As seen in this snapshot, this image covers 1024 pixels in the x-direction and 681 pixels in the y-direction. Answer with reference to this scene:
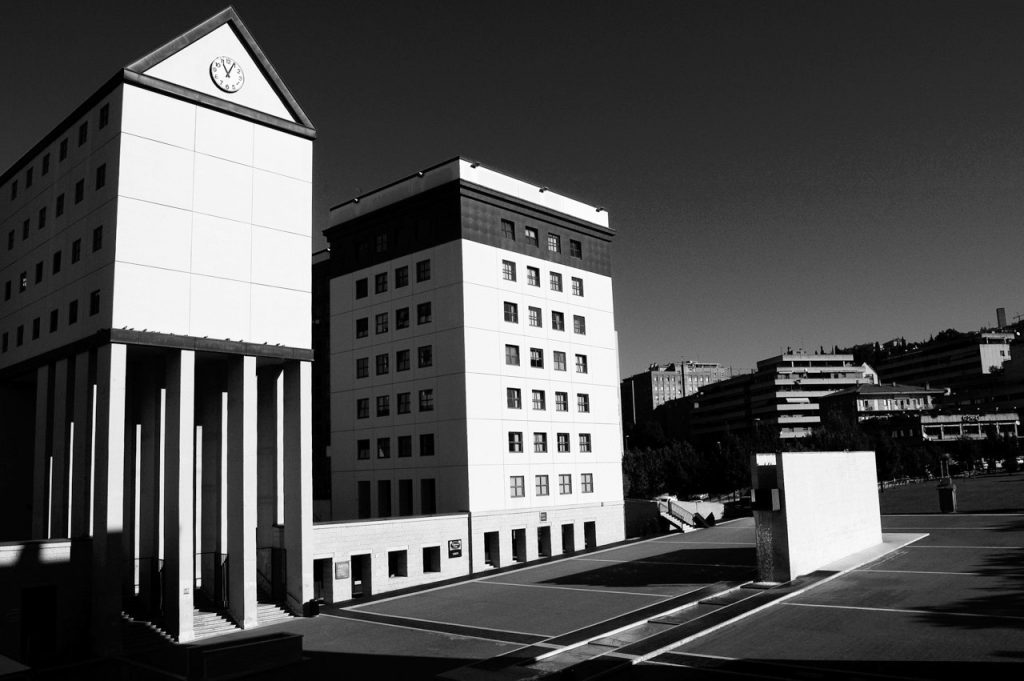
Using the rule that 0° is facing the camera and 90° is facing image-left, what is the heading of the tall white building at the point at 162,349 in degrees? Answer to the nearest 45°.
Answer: approximately 315°
